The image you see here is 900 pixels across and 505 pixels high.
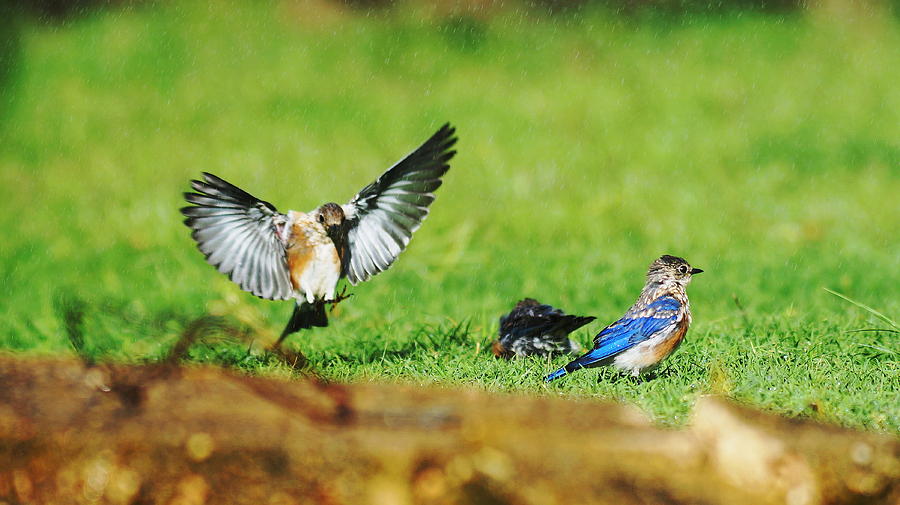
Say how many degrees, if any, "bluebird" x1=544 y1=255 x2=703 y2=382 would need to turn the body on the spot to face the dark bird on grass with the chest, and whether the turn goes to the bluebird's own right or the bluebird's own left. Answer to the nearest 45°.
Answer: approximately 135° to the bluebird's own left

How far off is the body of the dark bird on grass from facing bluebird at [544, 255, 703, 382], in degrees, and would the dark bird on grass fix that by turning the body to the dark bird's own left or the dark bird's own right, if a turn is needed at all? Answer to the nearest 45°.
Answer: approximately 135° to the dark bird's own left

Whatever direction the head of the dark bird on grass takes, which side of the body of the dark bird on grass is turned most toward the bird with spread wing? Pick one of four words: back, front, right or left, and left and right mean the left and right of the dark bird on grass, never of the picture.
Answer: front

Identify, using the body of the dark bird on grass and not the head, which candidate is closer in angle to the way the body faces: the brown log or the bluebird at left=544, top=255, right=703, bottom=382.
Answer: the brown log

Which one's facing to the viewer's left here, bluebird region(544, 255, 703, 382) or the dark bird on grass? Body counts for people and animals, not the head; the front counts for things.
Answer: the dark bird on grass

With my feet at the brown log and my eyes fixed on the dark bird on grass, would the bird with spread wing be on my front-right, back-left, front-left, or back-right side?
front-left

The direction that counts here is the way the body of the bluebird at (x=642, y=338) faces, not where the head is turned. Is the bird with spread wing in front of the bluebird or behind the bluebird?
behind

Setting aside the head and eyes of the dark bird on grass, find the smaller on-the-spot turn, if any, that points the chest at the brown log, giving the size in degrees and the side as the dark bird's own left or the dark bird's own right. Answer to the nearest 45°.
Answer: approximately 90° to the dark bird's own left

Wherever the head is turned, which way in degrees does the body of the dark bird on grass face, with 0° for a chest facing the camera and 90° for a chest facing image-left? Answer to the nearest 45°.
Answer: approximately 90°

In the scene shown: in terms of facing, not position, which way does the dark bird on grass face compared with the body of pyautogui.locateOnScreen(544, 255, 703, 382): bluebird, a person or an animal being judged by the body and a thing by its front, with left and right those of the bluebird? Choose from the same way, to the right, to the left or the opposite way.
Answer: the opposite way

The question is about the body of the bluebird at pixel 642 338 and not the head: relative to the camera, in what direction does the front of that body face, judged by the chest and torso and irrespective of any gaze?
to the viewer's right

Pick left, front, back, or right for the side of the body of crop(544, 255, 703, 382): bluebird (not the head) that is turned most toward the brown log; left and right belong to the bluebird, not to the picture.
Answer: right

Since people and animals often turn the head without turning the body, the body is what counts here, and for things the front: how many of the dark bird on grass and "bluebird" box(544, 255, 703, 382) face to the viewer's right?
1
